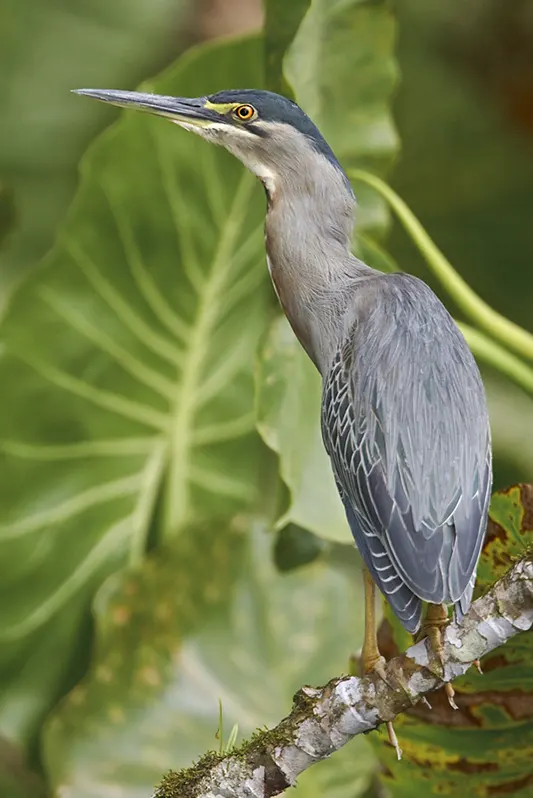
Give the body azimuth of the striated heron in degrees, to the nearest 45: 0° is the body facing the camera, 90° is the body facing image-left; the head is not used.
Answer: approximately 135°
